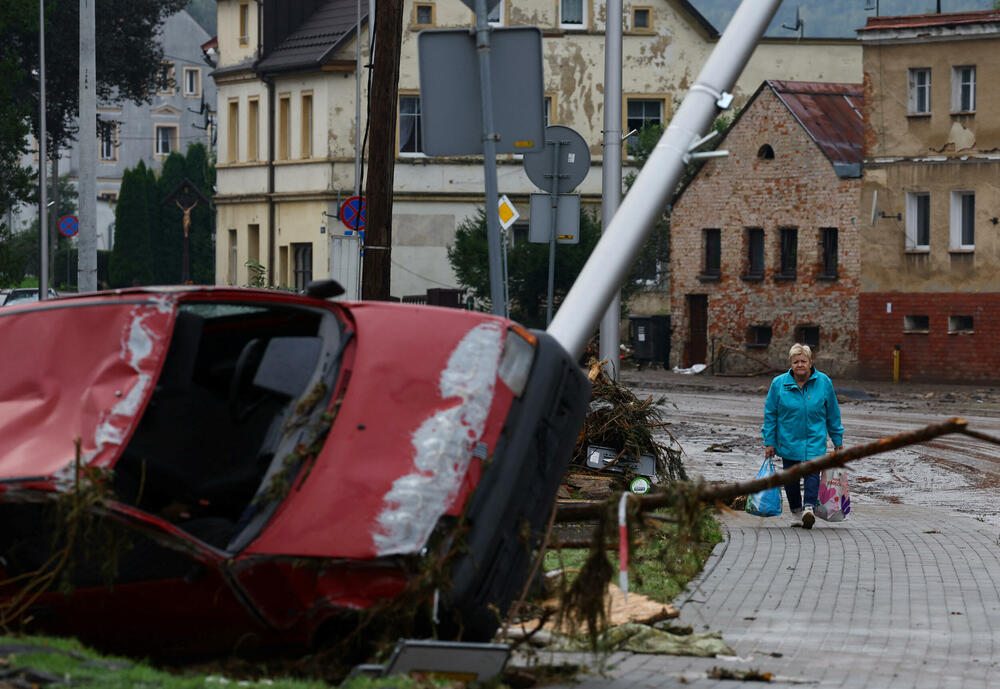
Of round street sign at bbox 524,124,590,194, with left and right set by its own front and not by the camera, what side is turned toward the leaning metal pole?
back

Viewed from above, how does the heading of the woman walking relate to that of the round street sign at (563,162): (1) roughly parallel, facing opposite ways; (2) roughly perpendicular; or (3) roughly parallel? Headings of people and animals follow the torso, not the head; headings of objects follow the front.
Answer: roughly parallel, facing opposite ways

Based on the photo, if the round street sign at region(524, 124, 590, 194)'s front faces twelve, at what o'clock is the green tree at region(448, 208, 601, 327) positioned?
The green tree is roughly at 12 o'clock from the round street sign.

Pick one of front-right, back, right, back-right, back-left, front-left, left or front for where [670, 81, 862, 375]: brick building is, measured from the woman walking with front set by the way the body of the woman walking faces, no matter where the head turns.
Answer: back

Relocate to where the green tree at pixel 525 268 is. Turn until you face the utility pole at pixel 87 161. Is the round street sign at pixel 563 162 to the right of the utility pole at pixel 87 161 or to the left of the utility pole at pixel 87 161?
left

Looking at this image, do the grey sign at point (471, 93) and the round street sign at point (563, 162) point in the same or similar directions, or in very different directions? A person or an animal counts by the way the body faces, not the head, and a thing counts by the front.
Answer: same or similar directions

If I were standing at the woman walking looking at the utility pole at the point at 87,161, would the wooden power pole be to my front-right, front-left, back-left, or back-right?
front-left

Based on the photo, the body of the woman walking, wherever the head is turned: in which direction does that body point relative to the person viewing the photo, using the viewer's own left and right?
facing the viewer

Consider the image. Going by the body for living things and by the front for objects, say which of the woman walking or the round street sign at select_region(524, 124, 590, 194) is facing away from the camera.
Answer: the round street sign

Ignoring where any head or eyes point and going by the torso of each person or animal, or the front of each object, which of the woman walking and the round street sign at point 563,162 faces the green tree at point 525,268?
the round street sign

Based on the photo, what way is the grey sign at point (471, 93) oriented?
away from the camera

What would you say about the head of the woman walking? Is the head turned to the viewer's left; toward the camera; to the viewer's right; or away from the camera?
toward the camera

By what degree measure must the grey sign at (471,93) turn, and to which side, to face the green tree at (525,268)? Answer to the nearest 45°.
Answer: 0° — it already faces it

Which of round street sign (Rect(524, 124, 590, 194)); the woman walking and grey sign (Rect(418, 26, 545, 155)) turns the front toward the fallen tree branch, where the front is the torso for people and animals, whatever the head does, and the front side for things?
the woman walking

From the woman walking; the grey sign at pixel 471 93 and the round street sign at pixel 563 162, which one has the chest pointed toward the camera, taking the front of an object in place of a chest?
the woman walking

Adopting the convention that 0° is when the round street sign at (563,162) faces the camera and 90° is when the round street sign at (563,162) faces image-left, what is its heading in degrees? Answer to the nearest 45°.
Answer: approximately 180°
